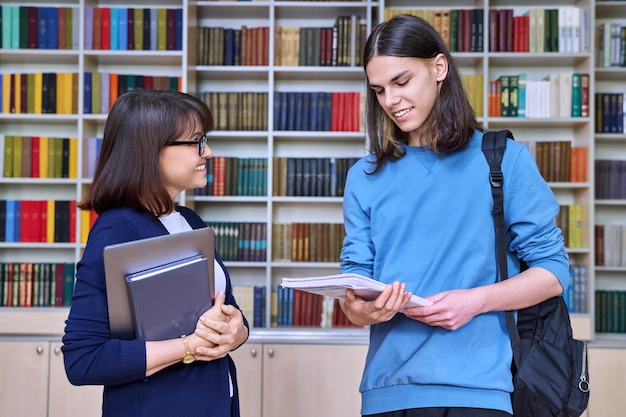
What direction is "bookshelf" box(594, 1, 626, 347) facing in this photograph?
toward the camera

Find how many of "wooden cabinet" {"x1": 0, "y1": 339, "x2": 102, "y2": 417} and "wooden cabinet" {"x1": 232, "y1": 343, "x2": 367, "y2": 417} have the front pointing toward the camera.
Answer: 2

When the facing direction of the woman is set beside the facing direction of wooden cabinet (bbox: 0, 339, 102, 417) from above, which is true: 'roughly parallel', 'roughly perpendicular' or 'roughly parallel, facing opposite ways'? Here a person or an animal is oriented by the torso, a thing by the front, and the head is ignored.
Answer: roughly perpendicular

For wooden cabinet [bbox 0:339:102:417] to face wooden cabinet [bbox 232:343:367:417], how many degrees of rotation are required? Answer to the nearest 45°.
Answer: approximately 90° to its left

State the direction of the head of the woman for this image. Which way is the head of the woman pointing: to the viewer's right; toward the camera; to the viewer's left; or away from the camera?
to the viewer's right

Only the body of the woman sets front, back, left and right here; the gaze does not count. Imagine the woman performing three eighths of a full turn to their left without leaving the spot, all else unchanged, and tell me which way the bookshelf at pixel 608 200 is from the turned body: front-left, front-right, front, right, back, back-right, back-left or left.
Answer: right

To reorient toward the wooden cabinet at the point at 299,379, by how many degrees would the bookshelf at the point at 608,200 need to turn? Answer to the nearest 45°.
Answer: approximately 45° to its right

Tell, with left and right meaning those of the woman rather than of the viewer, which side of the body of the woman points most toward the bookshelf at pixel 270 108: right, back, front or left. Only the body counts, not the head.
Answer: left

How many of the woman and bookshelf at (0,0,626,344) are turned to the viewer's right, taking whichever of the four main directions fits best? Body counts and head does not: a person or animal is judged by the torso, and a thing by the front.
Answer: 1

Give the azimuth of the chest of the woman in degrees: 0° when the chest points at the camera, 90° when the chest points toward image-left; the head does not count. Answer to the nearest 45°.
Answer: approximately 270°

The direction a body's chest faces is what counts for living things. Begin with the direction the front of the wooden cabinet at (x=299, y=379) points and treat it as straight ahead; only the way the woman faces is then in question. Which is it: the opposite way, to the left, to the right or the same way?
to the left

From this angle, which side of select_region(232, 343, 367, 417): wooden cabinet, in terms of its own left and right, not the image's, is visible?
front

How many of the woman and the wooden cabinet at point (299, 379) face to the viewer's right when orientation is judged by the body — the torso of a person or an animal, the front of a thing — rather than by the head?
1

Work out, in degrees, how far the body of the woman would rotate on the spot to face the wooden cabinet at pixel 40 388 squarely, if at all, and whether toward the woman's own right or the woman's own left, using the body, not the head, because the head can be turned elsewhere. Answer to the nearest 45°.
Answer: approximately 90° to the woman's own left
